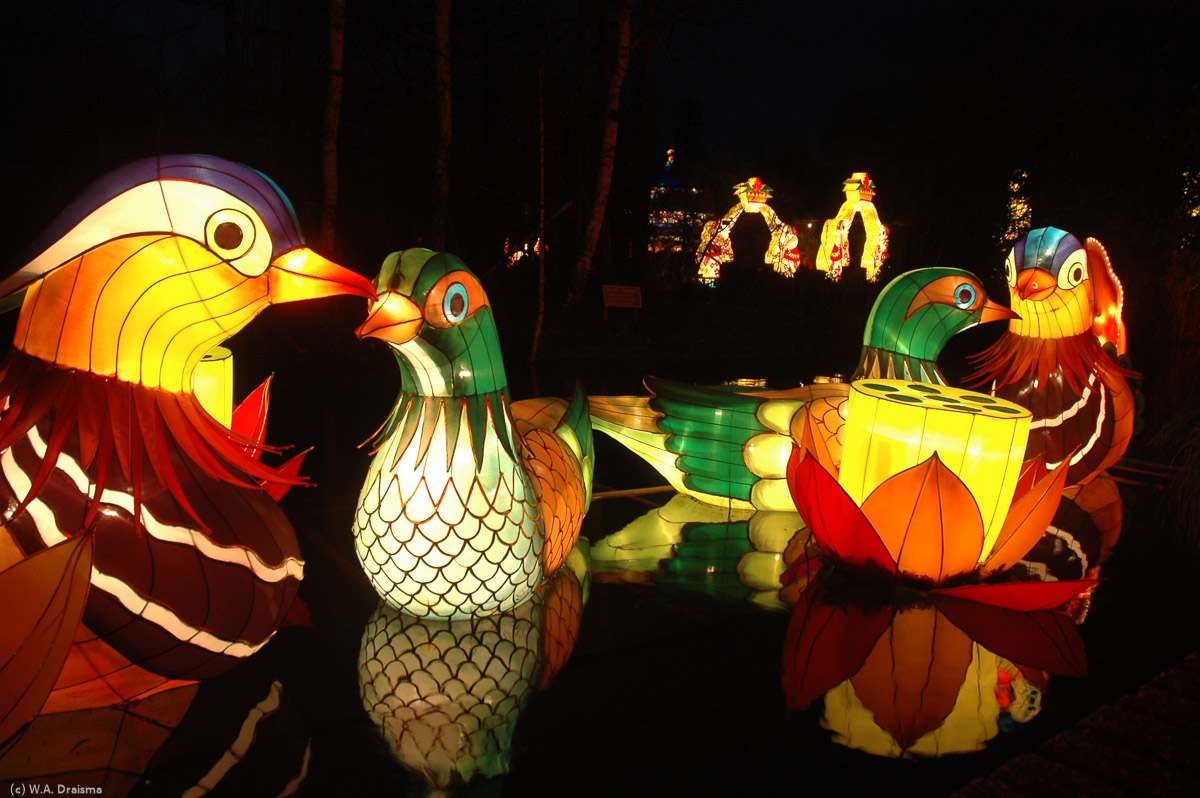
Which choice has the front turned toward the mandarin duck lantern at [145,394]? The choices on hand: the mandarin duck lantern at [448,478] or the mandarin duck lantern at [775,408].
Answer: the mandarin duck lantern at [448,478]

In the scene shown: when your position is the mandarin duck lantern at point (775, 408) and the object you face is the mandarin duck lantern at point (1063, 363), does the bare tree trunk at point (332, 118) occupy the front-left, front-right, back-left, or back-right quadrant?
back-left

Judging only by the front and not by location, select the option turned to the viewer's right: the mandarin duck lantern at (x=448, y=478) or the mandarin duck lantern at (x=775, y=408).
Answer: the mandarin duck lantern at (x=775, y=408)

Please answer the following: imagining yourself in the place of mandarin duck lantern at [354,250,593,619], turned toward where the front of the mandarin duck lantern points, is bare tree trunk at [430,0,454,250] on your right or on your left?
on your right

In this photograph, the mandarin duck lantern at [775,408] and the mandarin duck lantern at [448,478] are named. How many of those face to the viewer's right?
1

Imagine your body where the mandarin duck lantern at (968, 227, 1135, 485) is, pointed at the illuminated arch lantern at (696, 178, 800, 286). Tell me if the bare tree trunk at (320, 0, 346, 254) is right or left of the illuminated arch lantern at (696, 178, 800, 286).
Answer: left

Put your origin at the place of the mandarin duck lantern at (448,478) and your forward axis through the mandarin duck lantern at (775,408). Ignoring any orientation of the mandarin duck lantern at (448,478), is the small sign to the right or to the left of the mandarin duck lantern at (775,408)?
left

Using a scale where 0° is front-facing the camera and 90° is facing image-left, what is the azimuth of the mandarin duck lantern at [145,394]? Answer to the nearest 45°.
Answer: approximately 270°

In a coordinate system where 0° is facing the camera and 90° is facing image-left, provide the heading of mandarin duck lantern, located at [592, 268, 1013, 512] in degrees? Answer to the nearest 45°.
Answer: approximately 270°

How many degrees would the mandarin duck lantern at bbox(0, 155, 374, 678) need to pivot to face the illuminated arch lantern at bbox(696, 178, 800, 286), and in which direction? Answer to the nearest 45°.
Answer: approximately 45° to its left

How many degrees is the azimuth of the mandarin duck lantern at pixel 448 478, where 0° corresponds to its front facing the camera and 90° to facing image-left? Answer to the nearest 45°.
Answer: approximately 45°

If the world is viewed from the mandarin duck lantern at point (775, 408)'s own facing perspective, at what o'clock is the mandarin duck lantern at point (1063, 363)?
the mandarin duck lantern at point (1063, 363) is roughly at 11 o'clock from the mandarin duck lantern at point (775, 408).

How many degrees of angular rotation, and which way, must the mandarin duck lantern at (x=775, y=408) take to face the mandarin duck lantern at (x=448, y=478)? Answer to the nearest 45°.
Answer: approximately 135° to its right

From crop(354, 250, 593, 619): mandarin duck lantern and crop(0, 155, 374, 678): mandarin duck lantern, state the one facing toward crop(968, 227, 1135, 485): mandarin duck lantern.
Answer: crop(0, 155, 374, 678): mandarin duck lantern

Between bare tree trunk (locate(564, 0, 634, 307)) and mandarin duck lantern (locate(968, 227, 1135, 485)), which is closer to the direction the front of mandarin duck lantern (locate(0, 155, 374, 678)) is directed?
the mandarin duck lantern
